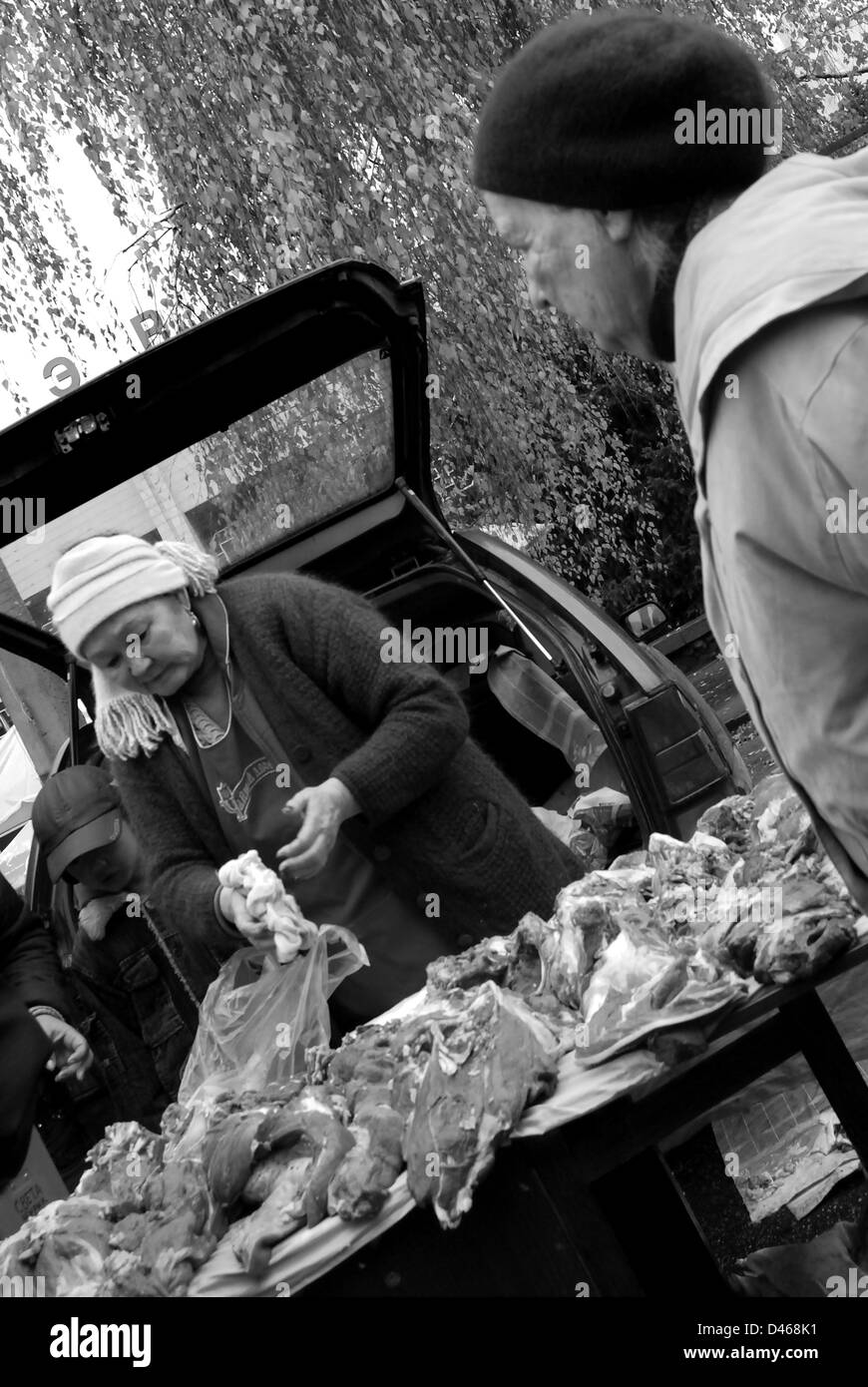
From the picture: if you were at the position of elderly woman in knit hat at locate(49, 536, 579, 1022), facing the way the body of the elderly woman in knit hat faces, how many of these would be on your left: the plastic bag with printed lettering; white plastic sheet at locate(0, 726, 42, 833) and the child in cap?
0

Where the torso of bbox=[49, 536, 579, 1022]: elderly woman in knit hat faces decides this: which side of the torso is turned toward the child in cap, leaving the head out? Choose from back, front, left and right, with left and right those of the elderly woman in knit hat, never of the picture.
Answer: right

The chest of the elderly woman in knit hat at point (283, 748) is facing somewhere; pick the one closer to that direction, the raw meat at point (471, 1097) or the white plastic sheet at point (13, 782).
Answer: the raw meat

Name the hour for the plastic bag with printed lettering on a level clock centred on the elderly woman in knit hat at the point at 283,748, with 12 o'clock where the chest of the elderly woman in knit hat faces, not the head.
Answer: The plastic bag with printed lettering is roughly at 2 o'clock from the elderly woman in knit hat.

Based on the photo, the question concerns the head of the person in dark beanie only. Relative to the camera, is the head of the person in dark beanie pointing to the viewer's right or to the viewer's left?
to the viewer's left

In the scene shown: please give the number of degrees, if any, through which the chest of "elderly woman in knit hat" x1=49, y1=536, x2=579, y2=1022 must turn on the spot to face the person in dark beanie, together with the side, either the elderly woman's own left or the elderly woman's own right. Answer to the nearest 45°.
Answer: approximately 45° to the elderly woman's own left

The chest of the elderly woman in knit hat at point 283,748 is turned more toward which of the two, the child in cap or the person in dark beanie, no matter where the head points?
the person in dark beanie

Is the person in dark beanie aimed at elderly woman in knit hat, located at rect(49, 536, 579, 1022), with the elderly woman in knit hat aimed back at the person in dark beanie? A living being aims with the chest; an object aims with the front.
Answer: no

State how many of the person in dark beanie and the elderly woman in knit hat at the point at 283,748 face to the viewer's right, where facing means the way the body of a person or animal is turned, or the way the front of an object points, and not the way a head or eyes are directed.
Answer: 0

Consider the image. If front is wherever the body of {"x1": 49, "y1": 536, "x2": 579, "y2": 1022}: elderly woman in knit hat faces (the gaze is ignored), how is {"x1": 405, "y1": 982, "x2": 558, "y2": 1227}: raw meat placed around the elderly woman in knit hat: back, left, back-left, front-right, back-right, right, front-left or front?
front-left

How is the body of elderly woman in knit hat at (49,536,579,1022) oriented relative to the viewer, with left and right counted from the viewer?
facing the viewer and to the left of the viewer

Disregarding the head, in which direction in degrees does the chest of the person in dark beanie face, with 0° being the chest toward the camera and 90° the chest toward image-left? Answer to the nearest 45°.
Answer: approximately 90°

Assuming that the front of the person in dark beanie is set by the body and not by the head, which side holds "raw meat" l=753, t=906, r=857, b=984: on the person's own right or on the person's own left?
on the person's own right

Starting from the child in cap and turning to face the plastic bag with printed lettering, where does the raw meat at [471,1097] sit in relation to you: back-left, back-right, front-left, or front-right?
front-left
